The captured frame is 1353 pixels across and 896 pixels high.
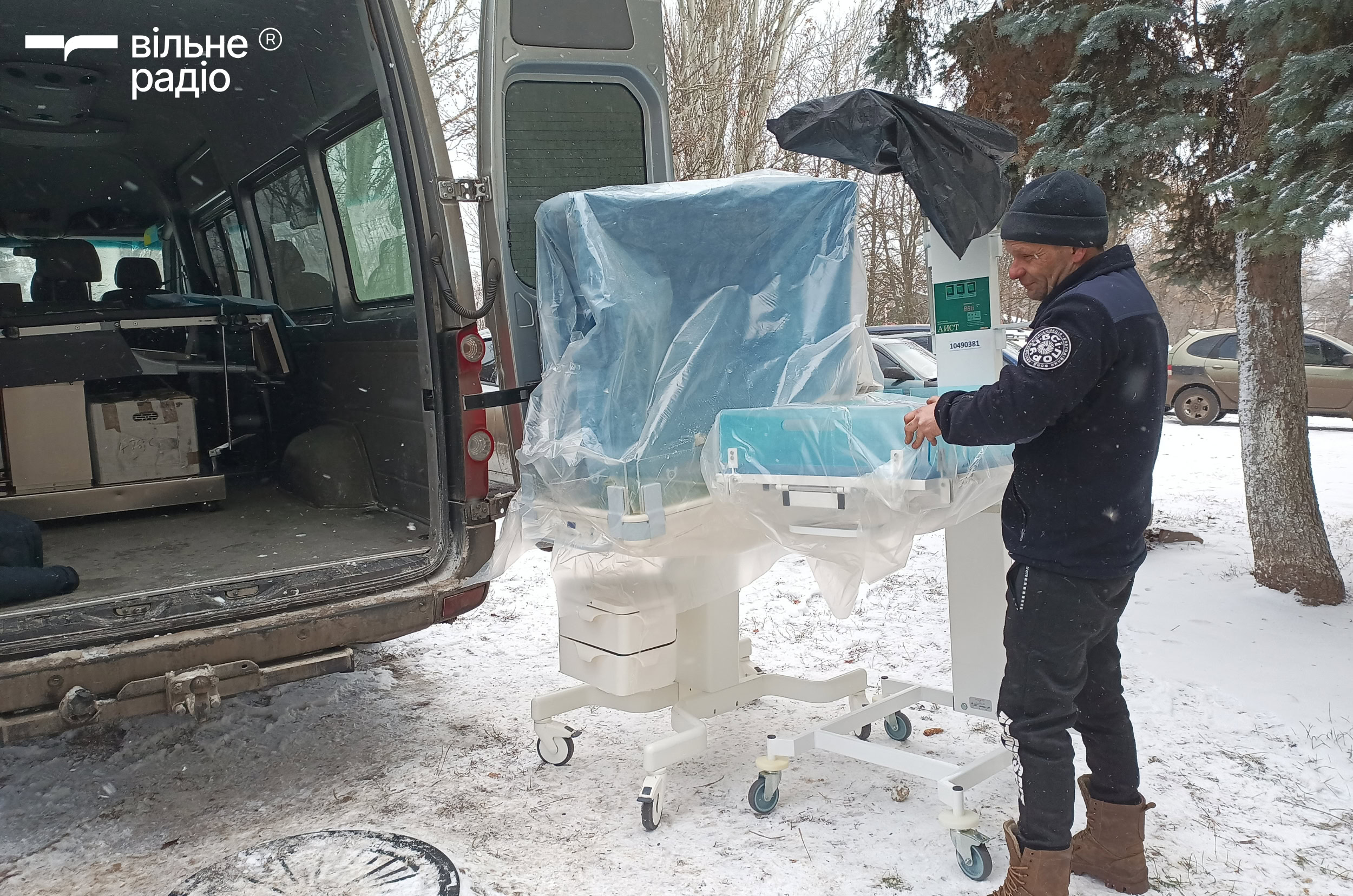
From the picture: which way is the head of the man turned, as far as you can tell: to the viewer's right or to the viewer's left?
to the viewer's left

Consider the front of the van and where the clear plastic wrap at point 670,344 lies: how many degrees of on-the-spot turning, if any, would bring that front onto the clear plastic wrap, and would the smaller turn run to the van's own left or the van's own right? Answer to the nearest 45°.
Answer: approximately 180°

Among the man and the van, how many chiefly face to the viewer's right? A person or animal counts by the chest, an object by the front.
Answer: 0

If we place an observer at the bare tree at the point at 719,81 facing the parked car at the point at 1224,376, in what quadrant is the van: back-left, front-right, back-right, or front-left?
front-right

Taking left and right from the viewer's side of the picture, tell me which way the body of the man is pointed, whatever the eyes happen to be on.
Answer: facing to the left of the viewer

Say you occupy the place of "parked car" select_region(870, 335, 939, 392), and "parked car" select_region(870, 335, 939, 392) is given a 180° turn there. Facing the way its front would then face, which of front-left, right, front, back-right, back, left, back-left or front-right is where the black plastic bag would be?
back-left

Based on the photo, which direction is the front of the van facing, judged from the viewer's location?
facing away from the viewer and to the left of the viewer
